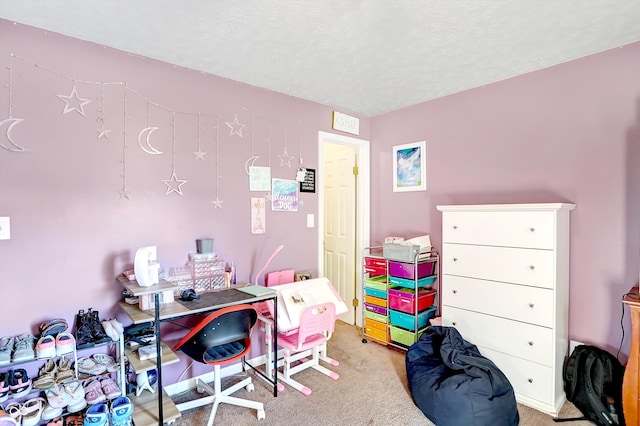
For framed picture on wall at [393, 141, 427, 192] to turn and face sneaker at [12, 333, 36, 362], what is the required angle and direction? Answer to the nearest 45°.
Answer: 0° — it already faces it

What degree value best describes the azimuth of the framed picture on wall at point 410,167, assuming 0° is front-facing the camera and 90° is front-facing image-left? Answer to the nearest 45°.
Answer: approximately 45°

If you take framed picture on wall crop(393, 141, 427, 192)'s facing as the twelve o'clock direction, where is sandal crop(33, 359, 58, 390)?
The sandal is roughly at 12 o'clock from the framed picture on wall.

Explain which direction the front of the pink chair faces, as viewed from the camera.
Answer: facing away from the viewer and to the left of the viewer

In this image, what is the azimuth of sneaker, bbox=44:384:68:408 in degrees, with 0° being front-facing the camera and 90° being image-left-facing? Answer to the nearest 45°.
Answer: approximately 315°

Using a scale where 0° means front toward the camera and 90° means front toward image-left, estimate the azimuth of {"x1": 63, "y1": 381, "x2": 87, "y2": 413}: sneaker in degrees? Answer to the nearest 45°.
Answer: approximately 315°
